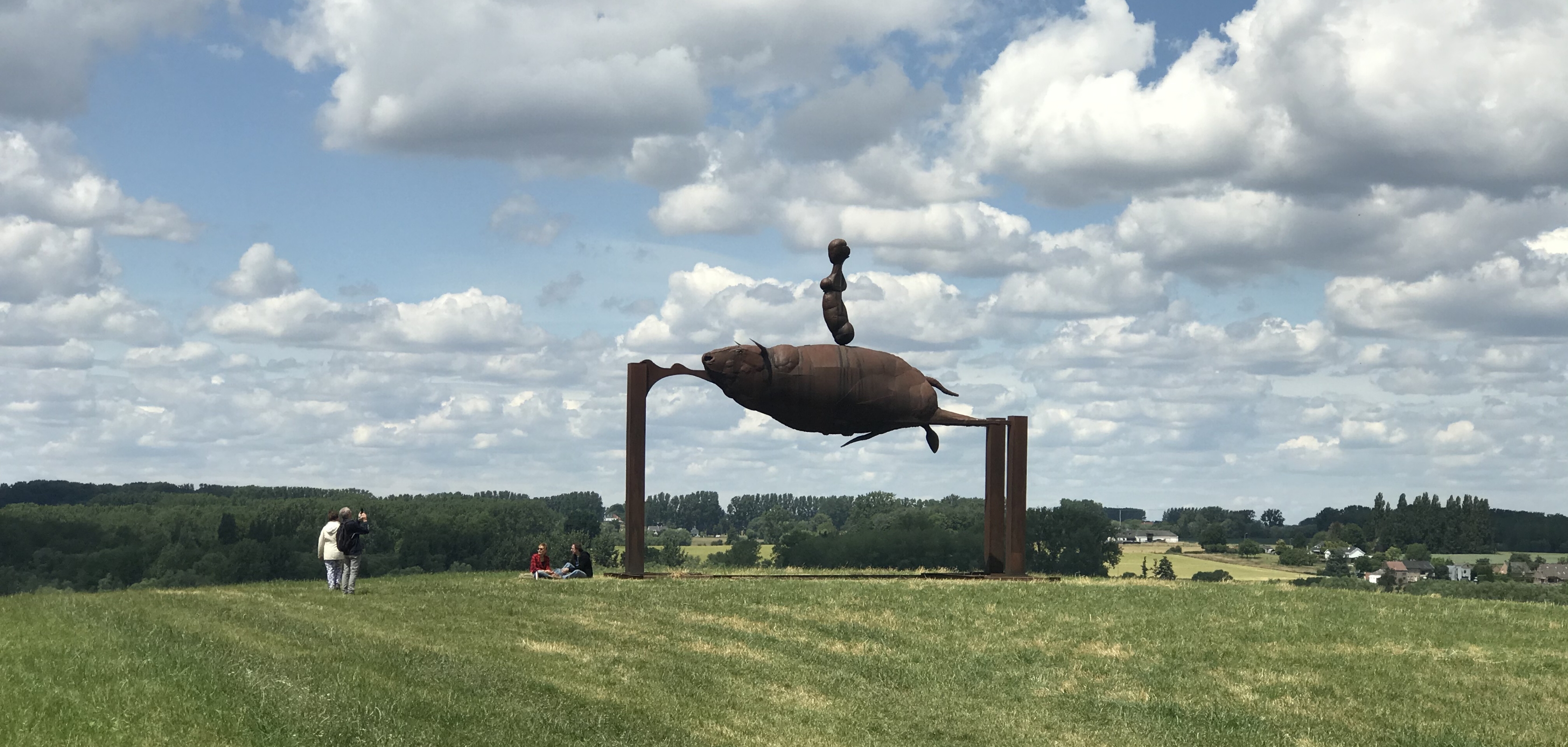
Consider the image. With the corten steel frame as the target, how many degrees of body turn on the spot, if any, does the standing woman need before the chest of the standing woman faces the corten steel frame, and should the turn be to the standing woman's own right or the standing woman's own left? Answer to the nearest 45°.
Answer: approximately 90° to the standing woman's own right

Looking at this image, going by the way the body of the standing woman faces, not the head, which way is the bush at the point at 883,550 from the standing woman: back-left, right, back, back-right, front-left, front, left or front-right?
front-right

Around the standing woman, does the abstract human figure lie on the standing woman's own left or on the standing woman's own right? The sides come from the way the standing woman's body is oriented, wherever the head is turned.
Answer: on the standing woman's own right

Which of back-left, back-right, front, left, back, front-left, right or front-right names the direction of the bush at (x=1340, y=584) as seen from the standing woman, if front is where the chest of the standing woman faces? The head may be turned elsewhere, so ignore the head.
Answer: right

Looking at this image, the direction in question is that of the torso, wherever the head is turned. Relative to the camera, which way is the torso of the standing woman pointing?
away from the camera

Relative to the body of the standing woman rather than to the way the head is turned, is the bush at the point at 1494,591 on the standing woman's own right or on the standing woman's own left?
on the standing woman's own right

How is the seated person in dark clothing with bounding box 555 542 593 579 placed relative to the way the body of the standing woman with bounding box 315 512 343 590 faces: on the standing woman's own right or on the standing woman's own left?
on the standing woman's own right

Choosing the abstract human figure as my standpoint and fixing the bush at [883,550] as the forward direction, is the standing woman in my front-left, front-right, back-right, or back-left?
back-left
